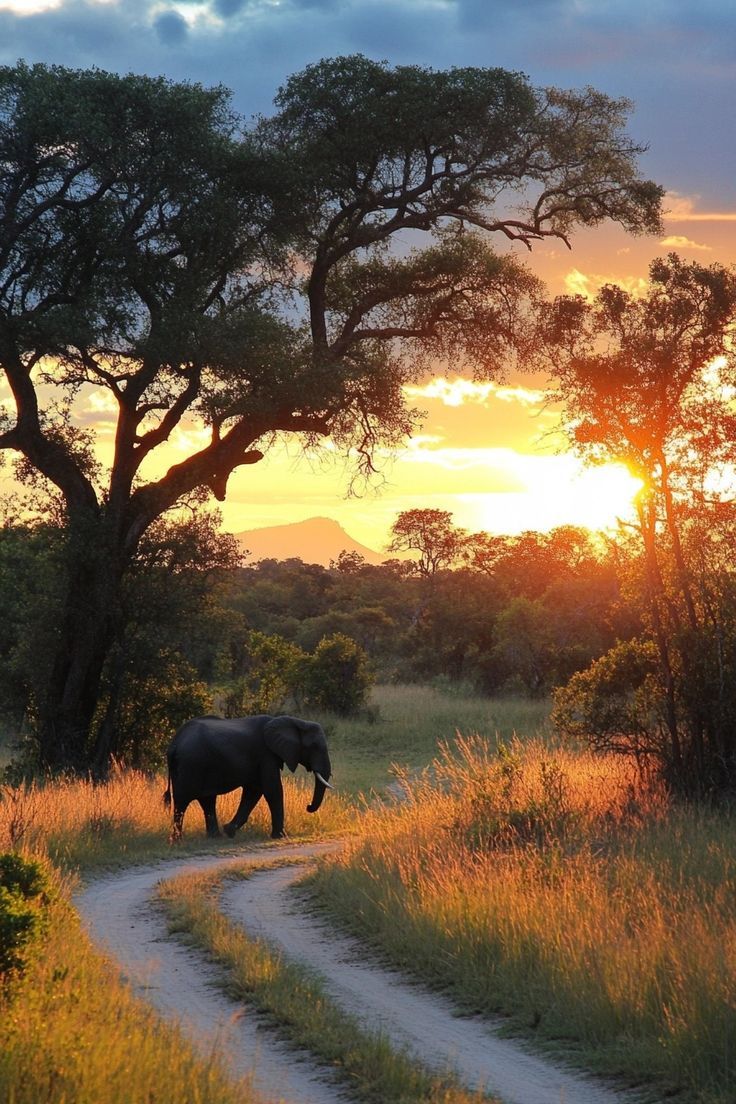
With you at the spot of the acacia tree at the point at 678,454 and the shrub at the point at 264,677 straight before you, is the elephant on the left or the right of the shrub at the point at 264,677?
left

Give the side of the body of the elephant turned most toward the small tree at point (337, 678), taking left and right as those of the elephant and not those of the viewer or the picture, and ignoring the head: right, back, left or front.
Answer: left

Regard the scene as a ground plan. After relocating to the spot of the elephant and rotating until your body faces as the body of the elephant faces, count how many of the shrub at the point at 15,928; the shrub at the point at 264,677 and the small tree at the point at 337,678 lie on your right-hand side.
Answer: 1

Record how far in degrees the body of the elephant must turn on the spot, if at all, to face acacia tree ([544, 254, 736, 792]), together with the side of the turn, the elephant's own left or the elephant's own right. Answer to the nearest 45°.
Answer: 0° — it already faces it

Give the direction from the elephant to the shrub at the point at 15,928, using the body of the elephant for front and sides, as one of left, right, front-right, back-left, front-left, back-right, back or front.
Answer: right

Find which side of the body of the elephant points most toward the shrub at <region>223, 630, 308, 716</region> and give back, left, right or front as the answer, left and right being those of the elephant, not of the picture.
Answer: left

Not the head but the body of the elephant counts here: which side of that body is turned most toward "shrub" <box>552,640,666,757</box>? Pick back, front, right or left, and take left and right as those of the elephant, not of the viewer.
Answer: front

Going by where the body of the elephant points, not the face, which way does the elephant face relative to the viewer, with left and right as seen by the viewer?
facing to the right of the viewer
